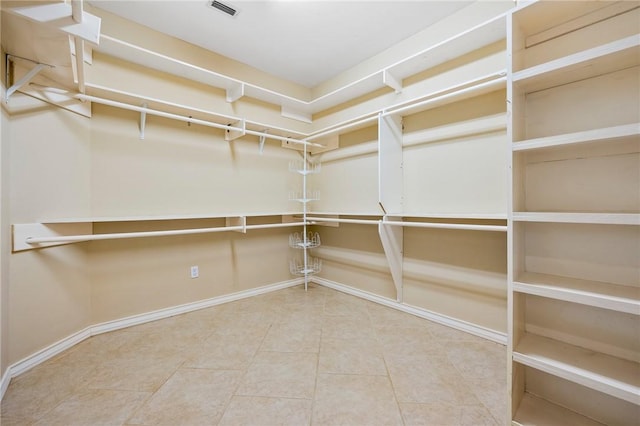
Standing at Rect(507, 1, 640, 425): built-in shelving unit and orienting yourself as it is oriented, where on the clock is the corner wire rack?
The corner wire rack is roughly at 2 o'clock from the built-in shelving unit.

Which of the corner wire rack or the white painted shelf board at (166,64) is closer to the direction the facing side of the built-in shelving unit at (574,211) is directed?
the white painted shelf board

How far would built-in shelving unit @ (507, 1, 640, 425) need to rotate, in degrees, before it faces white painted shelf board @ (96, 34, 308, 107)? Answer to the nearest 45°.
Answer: approximately 45° to its right

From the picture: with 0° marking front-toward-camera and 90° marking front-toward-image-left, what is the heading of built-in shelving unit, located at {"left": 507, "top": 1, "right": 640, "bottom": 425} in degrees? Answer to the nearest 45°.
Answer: approximately 45°
